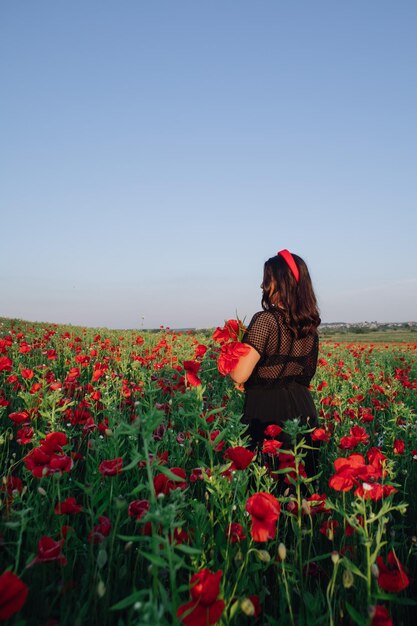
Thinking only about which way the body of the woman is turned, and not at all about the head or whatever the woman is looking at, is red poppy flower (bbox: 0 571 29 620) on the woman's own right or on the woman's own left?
on the woman's own left

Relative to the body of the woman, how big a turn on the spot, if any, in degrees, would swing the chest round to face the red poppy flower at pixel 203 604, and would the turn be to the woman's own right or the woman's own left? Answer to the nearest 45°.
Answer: approximately 135° to the woman's own left

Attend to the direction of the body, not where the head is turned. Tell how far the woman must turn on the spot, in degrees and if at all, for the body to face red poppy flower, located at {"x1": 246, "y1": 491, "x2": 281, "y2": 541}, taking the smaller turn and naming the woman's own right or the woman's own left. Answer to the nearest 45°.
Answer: approximately 135° to the woman's own left

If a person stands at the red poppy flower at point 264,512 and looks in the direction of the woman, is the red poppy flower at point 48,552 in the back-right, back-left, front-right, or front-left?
back-left

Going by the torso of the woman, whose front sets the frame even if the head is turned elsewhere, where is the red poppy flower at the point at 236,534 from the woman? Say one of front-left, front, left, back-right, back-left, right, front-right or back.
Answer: back-left

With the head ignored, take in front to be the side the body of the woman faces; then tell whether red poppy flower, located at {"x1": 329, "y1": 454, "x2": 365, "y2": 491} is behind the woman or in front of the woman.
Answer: behind

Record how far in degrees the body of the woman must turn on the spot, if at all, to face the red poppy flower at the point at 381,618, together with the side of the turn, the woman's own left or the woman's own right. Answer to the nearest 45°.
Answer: approximately 135° to the woman's own left

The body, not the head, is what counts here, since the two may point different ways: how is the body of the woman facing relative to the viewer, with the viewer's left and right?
facing away from the viewer and to the left of the viewer
